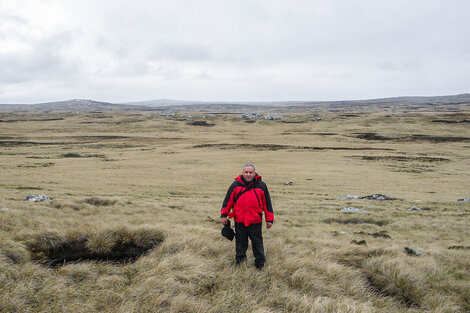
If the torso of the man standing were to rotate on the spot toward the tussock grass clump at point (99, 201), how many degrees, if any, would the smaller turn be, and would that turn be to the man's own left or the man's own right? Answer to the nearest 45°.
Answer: approximately 135° to the man's own right

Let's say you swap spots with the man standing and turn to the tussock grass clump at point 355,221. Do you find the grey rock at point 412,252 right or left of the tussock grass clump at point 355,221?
right

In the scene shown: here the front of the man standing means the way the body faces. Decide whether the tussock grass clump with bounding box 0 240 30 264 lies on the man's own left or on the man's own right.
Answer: on the man's own right

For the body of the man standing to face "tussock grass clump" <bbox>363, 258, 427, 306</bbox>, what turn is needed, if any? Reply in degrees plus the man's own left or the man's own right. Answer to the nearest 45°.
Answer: approximately 90° to the man's own left

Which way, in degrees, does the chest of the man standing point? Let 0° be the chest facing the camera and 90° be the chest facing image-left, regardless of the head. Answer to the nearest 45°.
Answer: approximately 0°

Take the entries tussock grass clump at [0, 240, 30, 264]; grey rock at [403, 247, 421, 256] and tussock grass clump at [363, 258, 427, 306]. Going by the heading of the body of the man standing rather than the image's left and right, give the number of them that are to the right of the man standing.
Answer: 1

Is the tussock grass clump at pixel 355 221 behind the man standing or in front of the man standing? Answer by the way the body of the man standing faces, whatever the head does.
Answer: behind

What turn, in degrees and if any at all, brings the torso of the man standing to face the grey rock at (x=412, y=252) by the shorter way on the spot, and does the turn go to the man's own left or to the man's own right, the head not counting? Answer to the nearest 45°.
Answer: approximately 135° to the man's own left

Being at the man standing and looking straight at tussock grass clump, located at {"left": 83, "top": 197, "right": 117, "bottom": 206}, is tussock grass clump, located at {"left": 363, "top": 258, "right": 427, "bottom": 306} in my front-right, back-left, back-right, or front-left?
back-right
